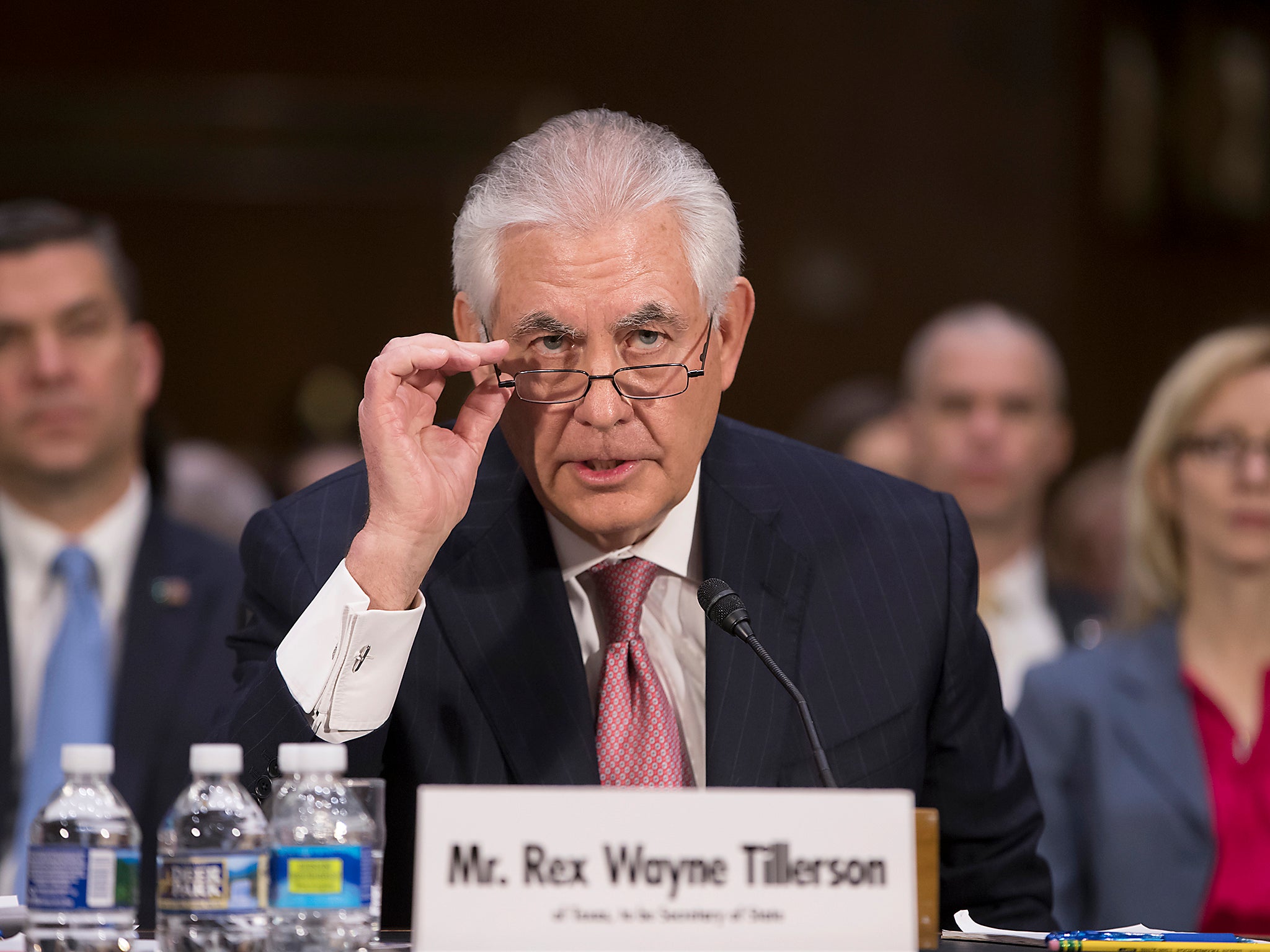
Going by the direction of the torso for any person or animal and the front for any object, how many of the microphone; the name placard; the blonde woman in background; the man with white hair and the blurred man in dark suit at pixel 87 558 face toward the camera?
4

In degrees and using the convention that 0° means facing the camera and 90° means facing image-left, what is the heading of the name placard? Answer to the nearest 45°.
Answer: approximately 0°

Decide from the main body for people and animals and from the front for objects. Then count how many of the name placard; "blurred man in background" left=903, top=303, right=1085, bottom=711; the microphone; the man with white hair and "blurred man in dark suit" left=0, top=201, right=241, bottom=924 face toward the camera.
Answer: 4

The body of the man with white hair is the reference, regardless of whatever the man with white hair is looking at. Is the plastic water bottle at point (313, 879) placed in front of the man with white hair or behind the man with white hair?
in front

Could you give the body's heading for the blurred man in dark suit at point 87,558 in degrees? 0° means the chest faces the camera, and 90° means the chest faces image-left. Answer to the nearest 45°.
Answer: approximately 0°
